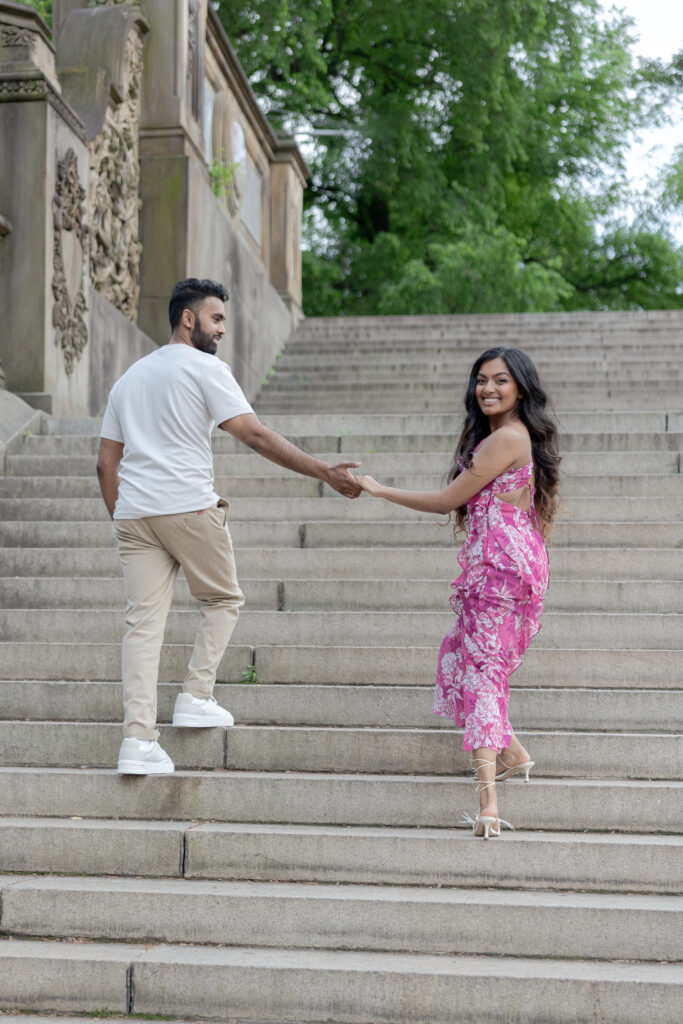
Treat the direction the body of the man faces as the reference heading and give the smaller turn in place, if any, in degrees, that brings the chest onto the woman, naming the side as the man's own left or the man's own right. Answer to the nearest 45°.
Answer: approximately 45° to the man's own right

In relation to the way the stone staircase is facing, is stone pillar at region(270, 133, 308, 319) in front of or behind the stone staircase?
behind

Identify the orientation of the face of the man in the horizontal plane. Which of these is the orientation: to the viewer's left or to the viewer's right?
to the viewer's right

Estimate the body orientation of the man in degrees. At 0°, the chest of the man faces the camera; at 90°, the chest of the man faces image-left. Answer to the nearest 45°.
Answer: approximately 225°

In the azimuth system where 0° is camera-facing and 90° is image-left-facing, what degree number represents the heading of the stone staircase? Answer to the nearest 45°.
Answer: approximately 0°

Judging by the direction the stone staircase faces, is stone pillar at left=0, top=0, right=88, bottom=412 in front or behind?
behind

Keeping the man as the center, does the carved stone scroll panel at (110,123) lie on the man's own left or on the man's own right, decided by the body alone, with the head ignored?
on the man's own left

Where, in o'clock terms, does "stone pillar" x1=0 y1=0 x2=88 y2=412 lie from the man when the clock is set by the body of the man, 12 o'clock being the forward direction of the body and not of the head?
The stone pillar is roughly at 10 o'clock from the man.
